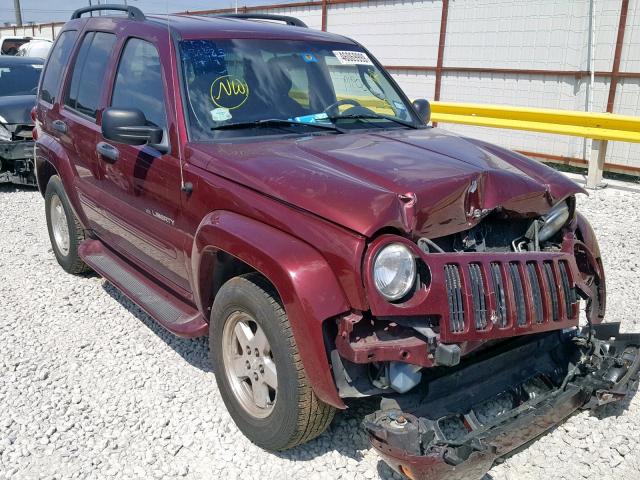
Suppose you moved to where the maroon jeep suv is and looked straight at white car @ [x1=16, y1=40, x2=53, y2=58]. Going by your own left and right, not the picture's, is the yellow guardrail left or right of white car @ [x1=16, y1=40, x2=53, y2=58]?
right

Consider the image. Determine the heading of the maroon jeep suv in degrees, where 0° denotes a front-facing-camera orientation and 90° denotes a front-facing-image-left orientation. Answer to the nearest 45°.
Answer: approximately 315°

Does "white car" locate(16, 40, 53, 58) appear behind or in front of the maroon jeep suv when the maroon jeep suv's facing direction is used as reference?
behind

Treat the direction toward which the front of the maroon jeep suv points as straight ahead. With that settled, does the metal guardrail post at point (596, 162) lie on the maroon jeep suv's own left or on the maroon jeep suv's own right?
on the maroon jeep suv's own left
